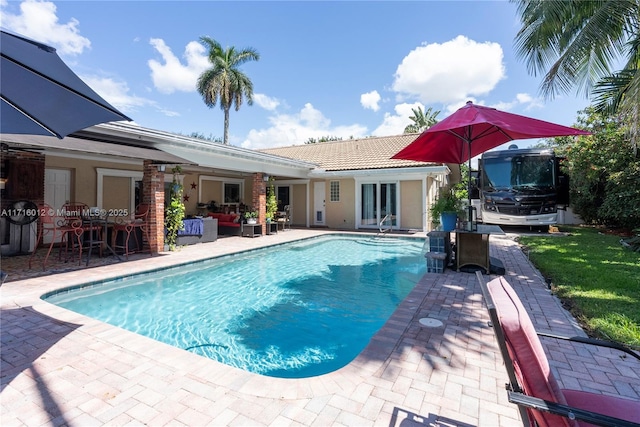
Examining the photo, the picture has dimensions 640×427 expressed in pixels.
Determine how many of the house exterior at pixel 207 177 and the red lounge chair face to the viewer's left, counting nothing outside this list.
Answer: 0

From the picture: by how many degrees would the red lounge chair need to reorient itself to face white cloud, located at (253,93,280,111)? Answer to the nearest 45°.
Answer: approximately 135° to its left

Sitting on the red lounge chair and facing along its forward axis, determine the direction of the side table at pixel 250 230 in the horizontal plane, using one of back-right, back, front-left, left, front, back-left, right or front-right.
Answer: back-left

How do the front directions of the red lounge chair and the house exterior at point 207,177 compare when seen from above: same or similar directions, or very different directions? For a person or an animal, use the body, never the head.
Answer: same or similar directions

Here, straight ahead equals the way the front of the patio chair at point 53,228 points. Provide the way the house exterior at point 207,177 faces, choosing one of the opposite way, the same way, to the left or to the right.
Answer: to the right

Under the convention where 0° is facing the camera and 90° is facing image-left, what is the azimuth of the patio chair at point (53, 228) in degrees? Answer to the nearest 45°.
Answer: approximately 225°

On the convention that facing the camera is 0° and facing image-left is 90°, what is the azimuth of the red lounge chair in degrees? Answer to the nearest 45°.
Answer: approximately 270°

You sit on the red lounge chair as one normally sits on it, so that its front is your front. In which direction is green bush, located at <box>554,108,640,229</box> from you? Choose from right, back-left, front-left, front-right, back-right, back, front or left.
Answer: left

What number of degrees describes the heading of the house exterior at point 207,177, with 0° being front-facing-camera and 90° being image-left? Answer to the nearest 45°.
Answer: approximately 315°
